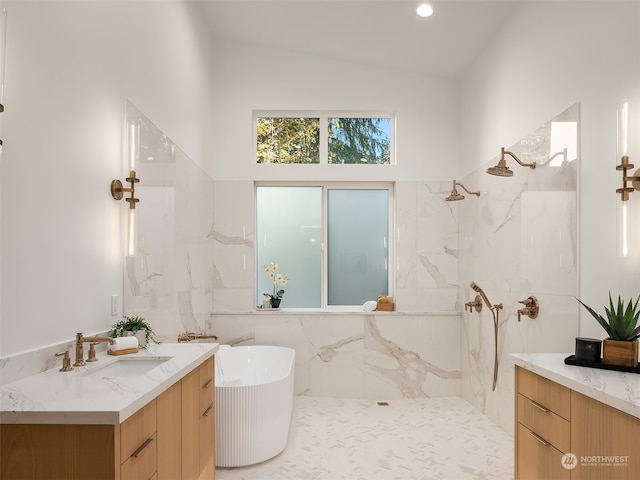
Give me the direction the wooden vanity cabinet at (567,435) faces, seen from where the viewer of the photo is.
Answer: facing the viewer and to the left of the viewer

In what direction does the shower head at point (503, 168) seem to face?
to the viewer's left

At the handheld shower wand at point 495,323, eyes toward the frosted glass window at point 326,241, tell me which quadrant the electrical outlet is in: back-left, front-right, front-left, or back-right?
front-left

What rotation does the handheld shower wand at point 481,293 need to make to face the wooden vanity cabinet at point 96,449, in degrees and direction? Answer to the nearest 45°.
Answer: approximately 90° to its left

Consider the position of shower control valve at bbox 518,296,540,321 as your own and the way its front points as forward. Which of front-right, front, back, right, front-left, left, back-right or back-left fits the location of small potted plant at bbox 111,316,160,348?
front

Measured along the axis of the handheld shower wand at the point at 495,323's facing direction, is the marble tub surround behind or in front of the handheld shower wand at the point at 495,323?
in front

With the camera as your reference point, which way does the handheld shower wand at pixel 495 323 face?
facing to the left of the viewer

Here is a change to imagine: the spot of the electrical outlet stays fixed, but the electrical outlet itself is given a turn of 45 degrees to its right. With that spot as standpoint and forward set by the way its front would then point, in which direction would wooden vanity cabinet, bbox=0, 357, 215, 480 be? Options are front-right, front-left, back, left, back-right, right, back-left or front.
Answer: front

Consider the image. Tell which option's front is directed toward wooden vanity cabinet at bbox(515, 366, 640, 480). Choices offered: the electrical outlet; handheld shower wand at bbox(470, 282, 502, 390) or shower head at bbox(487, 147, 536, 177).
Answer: the electrical outlet

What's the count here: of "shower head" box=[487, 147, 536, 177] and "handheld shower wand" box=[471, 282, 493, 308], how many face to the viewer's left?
2

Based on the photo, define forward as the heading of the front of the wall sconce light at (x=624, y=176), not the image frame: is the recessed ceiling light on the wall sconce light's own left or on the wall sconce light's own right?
on the wall sconce light's own right

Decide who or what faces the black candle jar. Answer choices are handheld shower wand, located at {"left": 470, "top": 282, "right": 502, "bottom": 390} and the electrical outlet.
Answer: the electrical outlet

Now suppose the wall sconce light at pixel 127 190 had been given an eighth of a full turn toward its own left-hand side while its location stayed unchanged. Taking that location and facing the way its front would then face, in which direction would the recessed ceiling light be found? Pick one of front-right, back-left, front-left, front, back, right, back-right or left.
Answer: front

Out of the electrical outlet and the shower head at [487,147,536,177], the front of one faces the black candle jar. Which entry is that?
the electrical outlet
